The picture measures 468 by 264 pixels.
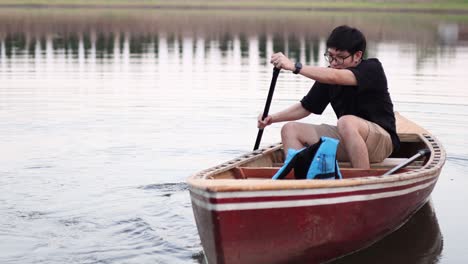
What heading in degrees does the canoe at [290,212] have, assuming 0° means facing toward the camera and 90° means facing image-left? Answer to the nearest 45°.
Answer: approximately 45°

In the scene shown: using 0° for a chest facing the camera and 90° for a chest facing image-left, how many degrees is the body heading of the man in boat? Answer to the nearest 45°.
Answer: approximately 45°
